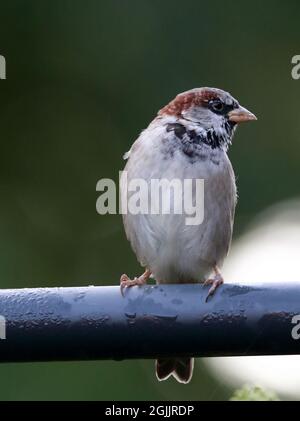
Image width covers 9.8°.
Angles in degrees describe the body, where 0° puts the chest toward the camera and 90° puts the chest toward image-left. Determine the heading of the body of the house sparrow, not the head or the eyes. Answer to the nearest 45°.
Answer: approximately 0°
